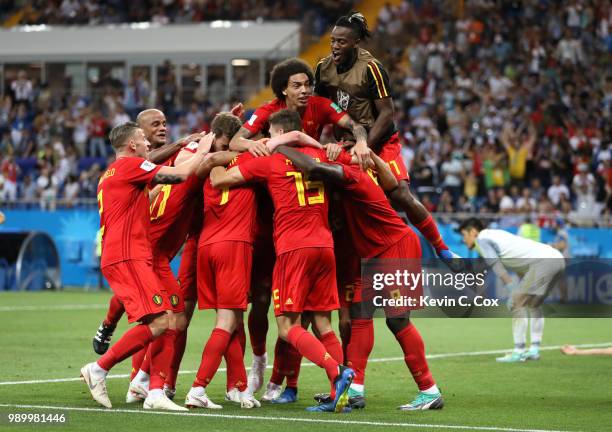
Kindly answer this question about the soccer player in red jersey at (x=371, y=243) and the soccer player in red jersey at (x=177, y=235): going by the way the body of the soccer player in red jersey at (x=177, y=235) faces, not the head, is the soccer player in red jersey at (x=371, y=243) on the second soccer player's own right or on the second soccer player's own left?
on the second soccer player's own right

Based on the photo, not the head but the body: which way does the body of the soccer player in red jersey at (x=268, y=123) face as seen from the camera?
toward the camera

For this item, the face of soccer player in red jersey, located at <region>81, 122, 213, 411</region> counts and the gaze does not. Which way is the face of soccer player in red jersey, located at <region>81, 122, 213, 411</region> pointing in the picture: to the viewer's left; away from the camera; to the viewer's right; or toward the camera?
to the viewer's right

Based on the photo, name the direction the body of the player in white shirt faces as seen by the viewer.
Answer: to the viewer's left

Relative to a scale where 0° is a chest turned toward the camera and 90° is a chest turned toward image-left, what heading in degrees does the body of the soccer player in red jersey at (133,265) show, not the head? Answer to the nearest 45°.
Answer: approximately 270°

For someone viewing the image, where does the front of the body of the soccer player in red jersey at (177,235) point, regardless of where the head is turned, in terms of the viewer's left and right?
facing away from the viewer and to the right of the viewer

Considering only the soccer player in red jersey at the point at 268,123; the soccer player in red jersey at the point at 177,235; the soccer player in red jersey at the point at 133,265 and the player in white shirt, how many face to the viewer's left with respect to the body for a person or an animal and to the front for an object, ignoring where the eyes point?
1
